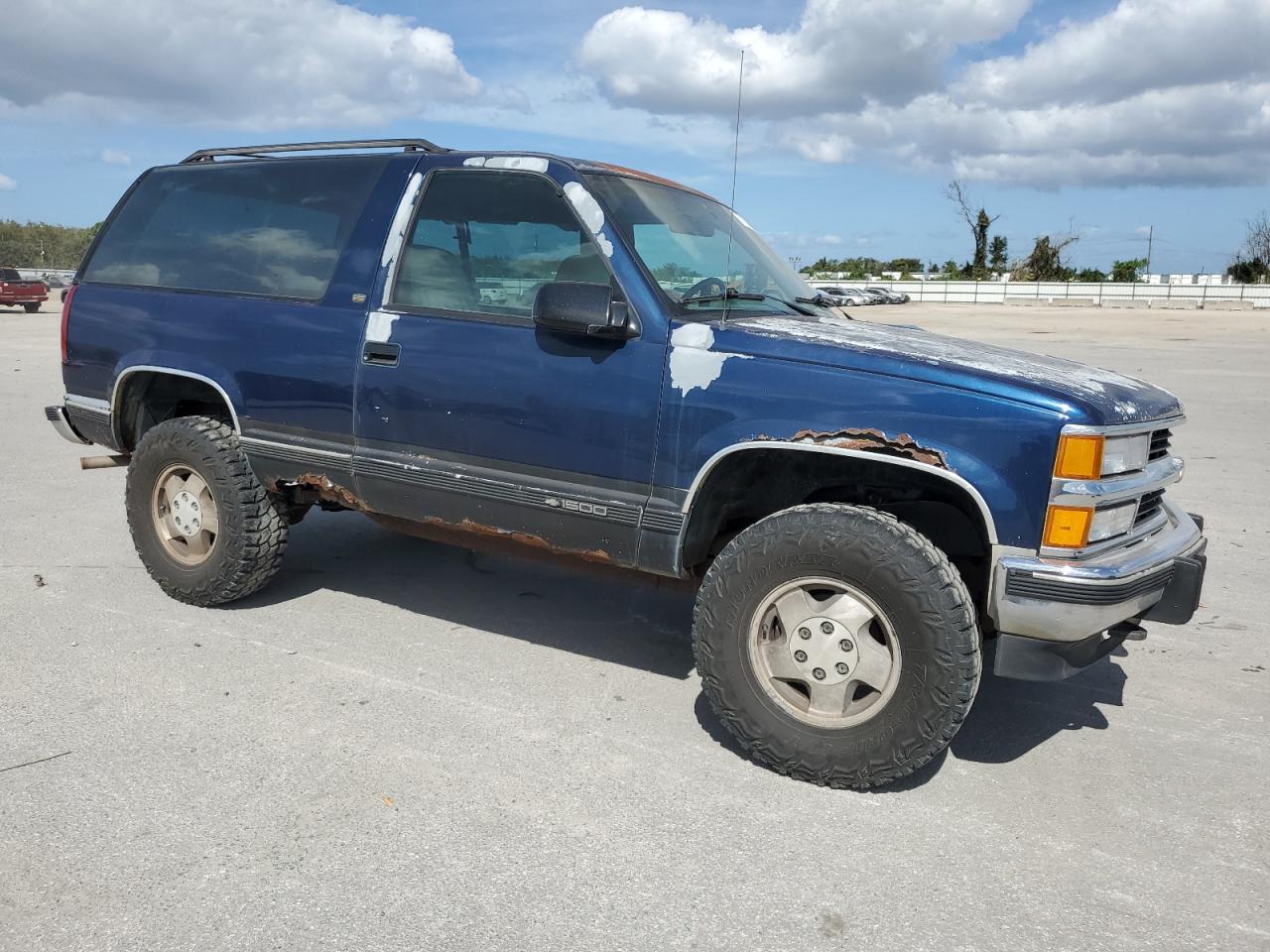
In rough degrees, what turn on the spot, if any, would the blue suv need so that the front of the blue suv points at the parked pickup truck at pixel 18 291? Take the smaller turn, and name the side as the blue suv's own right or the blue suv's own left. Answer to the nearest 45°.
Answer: approximately 180°

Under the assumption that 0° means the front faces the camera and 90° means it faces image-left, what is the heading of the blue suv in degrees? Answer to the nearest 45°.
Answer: approximately 315°
